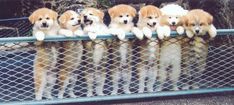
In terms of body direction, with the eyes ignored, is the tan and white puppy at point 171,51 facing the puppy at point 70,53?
no

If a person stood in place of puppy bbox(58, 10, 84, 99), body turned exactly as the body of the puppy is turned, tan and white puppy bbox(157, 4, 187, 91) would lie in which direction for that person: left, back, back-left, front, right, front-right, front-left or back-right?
front-left

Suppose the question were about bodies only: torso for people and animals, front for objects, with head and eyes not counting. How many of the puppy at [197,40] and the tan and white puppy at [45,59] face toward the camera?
2

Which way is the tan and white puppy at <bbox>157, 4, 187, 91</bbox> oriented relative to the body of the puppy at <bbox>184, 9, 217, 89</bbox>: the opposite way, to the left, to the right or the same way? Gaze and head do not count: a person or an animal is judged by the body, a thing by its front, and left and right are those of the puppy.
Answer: the same way

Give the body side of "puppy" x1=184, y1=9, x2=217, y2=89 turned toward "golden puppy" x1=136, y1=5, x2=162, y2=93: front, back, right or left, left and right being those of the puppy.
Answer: right

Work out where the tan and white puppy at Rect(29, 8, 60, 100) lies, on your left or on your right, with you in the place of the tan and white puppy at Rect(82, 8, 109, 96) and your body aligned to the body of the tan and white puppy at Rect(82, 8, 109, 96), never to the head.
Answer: on your right

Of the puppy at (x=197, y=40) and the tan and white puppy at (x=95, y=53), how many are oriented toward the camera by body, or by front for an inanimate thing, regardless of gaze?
2

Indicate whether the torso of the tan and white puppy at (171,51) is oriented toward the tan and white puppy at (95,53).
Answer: no

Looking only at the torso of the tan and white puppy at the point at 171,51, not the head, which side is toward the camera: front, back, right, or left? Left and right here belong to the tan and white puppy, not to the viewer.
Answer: front

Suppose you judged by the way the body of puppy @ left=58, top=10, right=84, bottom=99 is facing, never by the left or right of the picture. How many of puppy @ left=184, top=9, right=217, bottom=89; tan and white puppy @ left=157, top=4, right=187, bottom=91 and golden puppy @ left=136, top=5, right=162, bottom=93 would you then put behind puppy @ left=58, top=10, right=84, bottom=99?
0

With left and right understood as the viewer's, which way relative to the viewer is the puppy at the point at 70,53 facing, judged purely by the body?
facing the viewer and to the right of the viewer

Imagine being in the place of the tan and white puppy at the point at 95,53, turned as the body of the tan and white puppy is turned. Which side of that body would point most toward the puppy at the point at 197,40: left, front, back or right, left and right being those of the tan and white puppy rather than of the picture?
left

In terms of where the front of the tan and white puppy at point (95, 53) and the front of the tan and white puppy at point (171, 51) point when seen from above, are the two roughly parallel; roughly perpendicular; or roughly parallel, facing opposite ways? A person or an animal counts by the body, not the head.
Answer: roughly parallel

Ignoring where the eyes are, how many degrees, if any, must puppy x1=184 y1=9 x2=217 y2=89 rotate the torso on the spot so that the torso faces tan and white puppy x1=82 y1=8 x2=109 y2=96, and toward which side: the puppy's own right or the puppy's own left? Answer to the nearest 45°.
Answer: approximately 90° to the puppy's own right

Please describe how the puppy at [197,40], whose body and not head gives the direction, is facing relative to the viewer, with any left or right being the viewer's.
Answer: facing the viewer
